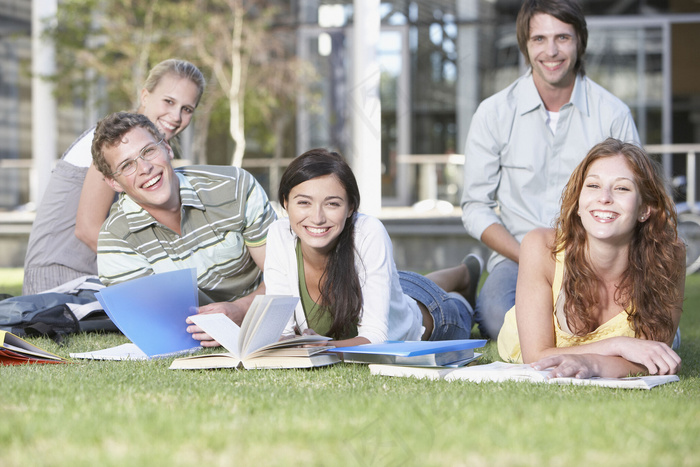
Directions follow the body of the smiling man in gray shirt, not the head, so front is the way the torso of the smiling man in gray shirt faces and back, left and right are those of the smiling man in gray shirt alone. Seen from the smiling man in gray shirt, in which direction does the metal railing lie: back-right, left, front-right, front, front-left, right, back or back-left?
back

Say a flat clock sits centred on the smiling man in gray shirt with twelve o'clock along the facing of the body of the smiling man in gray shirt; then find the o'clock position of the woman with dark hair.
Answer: The woman with dark hair is roughly at 1 o'clock from the smiling man in gray shirt.

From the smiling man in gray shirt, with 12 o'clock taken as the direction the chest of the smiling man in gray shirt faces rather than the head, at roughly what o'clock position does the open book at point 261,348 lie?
The open book is roughly at 1 o'clock from the smiling man in gray shirt.

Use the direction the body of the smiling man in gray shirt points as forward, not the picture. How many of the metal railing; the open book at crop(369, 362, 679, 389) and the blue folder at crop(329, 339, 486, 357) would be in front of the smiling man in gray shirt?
2

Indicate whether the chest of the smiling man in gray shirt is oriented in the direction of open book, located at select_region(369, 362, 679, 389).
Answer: yes

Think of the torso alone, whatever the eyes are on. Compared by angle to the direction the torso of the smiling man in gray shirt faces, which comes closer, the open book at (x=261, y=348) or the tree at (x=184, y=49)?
the open book

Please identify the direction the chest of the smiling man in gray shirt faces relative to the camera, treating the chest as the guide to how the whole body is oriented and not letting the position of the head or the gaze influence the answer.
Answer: toward the camera

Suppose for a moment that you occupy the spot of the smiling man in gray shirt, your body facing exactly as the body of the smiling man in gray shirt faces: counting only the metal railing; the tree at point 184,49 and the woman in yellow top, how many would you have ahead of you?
1

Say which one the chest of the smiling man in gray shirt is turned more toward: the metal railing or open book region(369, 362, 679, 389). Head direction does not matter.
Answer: the open book

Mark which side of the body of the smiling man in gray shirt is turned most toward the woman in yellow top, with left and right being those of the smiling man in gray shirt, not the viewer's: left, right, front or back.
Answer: front

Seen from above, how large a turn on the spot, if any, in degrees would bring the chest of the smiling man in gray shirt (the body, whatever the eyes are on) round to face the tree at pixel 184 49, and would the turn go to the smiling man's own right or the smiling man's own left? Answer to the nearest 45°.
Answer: approximately 135° to the smiling man's own right

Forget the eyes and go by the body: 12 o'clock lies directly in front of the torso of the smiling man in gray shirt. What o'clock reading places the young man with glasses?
The young man with glasses is roughly at 2 o'clock from the smiling man in gray shirt.
